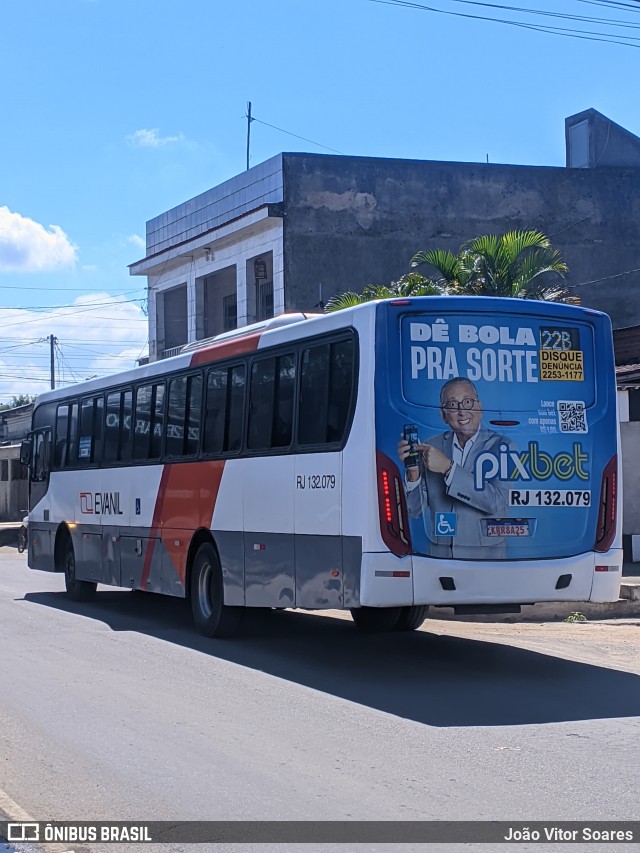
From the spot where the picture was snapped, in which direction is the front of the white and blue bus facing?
facing away from the viewer and to the left of the viewer
